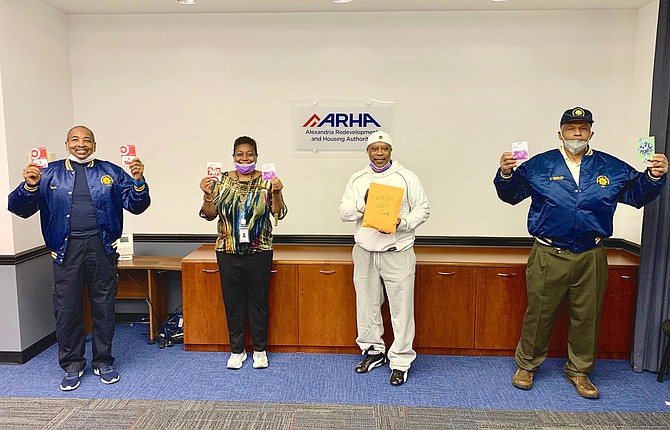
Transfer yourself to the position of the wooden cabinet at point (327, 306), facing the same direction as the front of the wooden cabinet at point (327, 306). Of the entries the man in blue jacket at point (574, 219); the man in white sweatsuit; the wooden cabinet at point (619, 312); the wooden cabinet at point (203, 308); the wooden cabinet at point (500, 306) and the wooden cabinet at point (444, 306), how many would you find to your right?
1

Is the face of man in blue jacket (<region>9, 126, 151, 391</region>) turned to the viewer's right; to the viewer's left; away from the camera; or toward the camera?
toward the camera

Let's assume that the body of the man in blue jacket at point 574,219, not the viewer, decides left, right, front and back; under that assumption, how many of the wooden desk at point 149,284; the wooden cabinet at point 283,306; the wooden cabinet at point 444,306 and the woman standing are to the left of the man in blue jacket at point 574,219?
0

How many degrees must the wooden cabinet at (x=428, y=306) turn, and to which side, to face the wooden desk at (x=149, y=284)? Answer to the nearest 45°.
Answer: approximately 90° to its right

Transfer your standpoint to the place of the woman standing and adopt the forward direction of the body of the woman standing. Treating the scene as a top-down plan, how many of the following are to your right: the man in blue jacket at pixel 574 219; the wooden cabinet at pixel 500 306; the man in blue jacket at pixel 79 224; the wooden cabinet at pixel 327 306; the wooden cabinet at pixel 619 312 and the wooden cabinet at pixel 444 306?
1

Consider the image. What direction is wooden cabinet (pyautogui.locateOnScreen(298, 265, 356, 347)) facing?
toward the camera

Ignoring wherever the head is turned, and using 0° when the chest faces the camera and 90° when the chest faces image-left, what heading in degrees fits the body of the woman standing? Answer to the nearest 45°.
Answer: approximately 0°

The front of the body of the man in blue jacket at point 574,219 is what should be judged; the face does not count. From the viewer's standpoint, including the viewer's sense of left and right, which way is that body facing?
facing the viewer

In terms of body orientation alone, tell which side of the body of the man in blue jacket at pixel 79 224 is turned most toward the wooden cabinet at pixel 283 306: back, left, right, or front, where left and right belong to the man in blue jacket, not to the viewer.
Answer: left

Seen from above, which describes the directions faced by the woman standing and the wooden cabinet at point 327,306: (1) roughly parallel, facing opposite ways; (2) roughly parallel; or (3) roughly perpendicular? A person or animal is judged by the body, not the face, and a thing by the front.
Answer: roughly parallel

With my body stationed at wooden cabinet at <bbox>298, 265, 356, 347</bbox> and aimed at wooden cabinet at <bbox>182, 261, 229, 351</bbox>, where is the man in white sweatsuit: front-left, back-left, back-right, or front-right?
back-left
